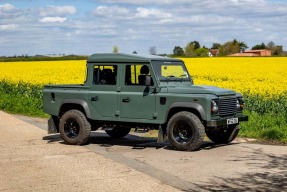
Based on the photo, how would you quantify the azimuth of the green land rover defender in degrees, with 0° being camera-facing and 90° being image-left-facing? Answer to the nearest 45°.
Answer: approximately 315°
